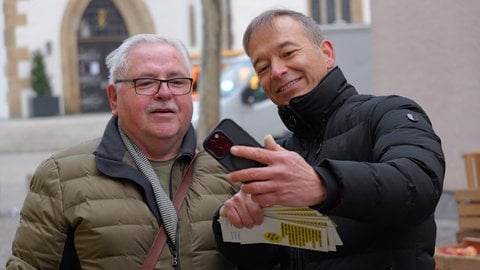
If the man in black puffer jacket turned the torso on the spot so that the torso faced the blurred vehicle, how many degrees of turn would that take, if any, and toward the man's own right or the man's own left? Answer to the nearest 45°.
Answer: approximately 135° to the man's own right

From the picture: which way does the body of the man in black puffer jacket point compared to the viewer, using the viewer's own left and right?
facing the viewer and to the left of the viewer

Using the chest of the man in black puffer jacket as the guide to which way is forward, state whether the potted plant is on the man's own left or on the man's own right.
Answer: on the man's own right

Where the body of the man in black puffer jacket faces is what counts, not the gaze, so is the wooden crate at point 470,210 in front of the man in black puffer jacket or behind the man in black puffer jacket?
behind

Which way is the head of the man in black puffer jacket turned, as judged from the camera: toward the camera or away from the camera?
toward the camera

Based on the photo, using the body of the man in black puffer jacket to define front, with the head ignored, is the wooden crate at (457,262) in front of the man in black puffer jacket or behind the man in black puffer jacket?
behind
